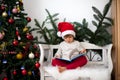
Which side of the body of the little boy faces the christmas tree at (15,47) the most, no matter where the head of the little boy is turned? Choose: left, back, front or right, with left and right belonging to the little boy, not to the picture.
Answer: right

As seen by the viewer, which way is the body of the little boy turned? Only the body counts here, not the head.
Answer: toward the camera
